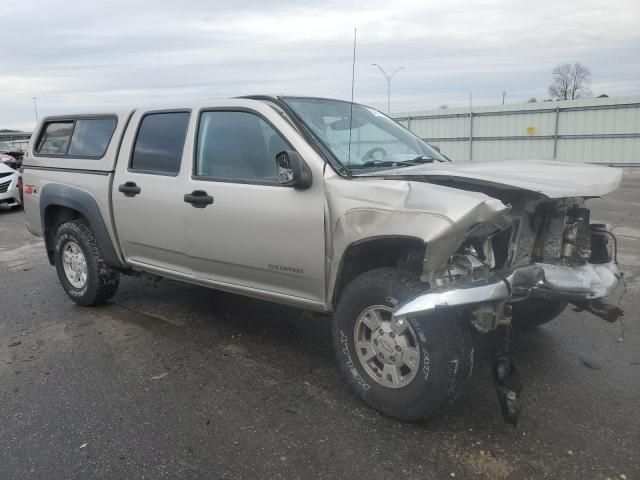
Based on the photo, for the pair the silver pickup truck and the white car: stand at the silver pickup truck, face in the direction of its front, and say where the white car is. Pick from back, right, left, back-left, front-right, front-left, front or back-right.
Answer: back

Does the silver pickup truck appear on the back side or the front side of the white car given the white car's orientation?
on the front side

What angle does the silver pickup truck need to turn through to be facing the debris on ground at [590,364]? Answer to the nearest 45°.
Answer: approximately 45° to its left

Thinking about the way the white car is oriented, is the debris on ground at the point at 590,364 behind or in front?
in front

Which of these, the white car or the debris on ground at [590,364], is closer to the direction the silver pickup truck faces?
the debris on ground

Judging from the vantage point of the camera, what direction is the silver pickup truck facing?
facing the viewer and to the right of the viewer

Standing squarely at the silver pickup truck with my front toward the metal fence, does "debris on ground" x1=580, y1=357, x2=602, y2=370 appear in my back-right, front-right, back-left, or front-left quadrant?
front-right

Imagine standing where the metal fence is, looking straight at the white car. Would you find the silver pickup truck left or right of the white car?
left

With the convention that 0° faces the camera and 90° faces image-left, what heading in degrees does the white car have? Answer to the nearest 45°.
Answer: approximately 315°

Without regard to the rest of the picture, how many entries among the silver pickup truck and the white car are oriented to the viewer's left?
0
